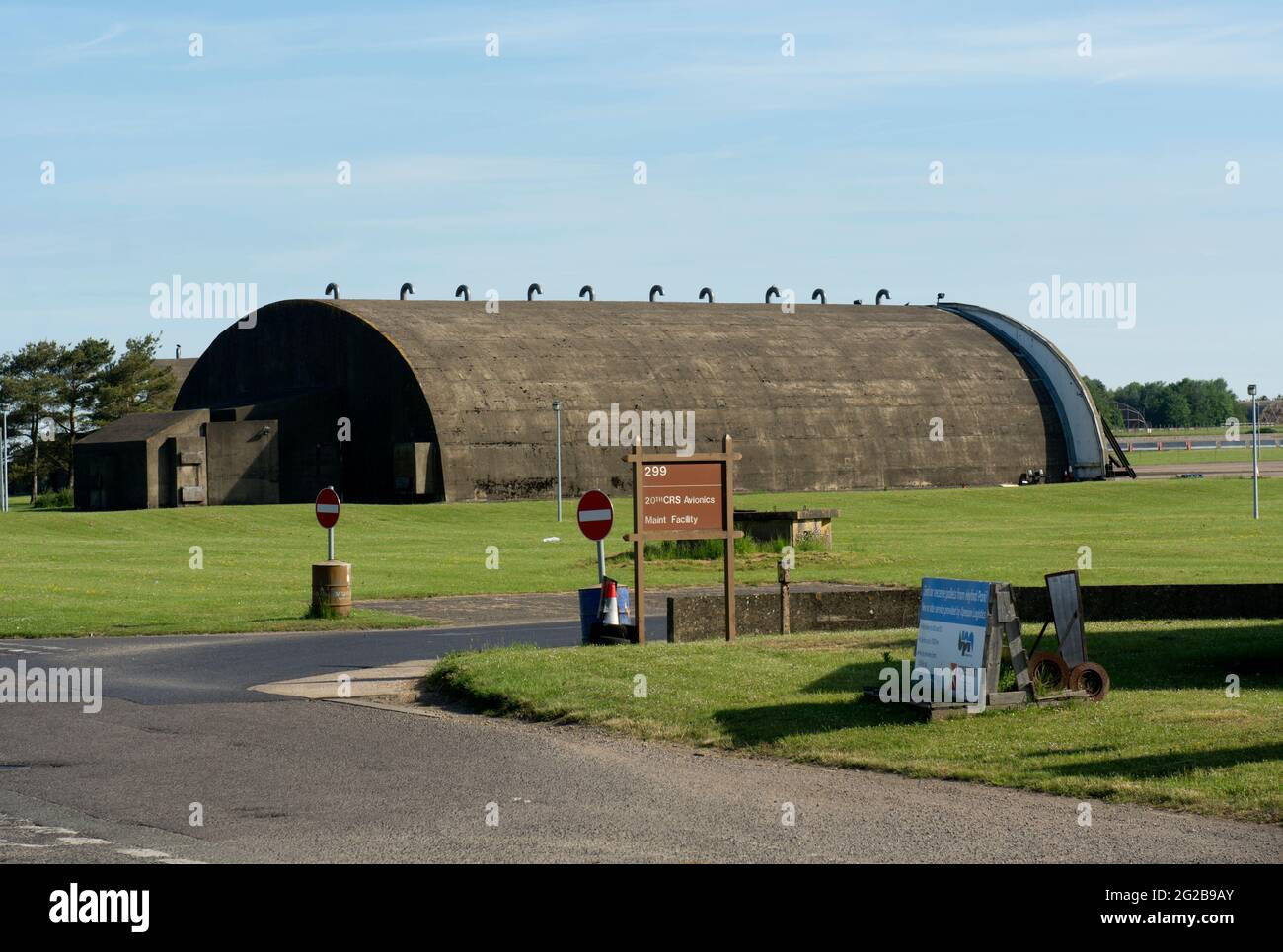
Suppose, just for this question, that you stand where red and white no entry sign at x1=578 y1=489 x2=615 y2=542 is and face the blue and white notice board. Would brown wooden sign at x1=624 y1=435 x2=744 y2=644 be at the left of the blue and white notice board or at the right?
left

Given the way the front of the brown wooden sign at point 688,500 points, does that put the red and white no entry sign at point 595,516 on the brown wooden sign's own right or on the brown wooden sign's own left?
on the brown wooden sign's own right

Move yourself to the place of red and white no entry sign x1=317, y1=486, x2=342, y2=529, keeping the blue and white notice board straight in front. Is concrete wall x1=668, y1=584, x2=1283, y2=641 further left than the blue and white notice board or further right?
left

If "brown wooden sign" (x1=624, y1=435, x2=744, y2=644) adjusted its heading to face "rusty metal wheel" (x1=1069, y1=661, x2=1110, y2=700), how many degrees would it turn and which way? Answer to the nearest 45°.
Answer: approximately 45° to its left

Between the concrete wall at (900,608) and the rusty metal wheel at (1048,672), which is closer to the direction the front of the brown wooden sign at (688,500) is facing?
the rusty metal wheel

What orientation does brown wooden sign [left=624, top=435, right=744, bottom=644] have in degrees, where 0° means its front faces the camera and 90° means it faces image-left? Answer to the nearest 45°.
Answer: approximately 0°

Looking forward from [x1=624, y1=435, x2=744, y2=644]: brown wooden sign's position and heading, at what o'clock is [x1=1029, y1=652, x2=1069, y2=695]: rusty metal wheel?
The rusty metal wheel is roughly at 11 o'clock from the brown wooden sign.

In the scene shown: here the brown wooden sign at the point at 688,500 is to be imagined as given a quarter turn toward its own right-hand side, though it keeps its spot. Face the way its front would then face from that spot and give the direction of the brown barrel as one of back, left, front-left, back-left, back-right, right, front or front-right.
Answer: front-right

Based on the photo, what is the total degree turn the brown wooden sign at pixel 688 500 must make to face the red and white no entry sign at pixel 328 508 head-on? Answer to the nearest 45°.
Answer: approximately 135° to its right
